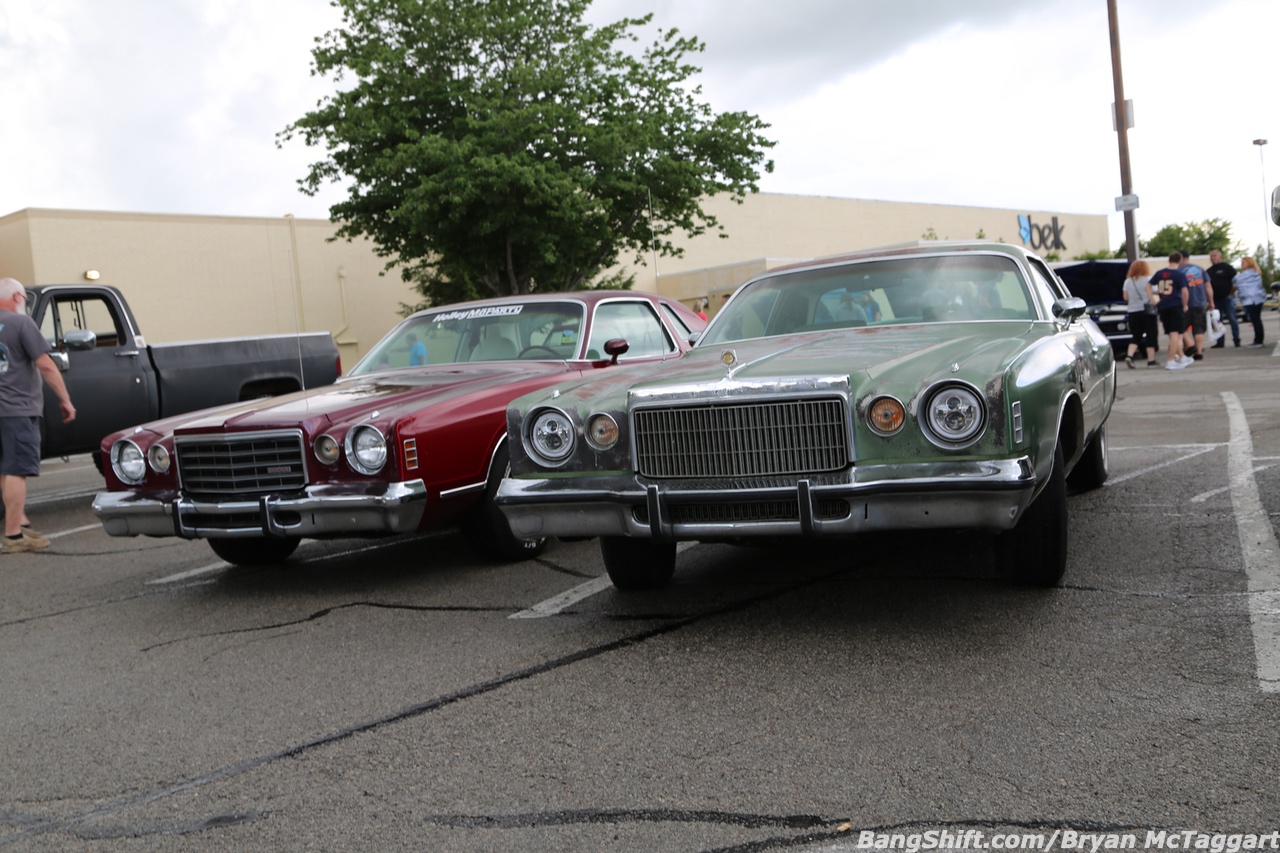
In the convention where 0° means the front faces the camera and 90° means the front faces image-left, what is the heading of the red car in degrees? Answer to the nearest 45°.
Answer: approximately 45°

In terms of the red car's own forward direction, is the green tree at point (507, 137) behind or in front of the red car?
behind

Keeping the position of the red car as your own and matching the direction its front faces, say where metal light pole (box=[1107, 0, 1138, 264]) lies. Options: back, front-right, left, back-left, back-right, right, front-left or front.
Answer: back

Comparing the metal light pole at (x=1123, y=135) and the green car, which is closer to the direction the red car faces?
the green car

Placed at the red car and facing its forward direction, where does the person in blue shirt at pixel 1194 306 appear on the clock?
The person in blue shirt is roughly at 6 o'clock from the red car.

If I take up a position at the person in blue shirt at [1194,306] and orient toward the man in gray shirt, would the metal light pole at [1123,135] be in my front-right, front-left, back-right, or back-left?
back-right

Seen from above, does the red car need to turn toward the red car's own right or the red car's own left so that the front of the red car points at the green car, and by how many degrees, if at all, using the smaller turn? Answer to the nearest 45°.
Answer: approximately 90° to the red car's own left

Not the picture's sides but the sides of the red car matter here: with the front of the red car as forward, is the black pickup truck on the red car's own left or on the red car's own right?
on the red car's own right

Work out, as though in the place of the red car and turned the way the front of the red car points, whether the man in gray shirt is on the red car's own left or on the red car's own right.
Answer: on the red car's own right

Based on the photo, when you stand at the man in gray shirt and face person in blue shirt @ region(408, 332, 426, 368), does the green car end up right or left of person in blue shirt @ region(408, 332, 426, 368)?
right
